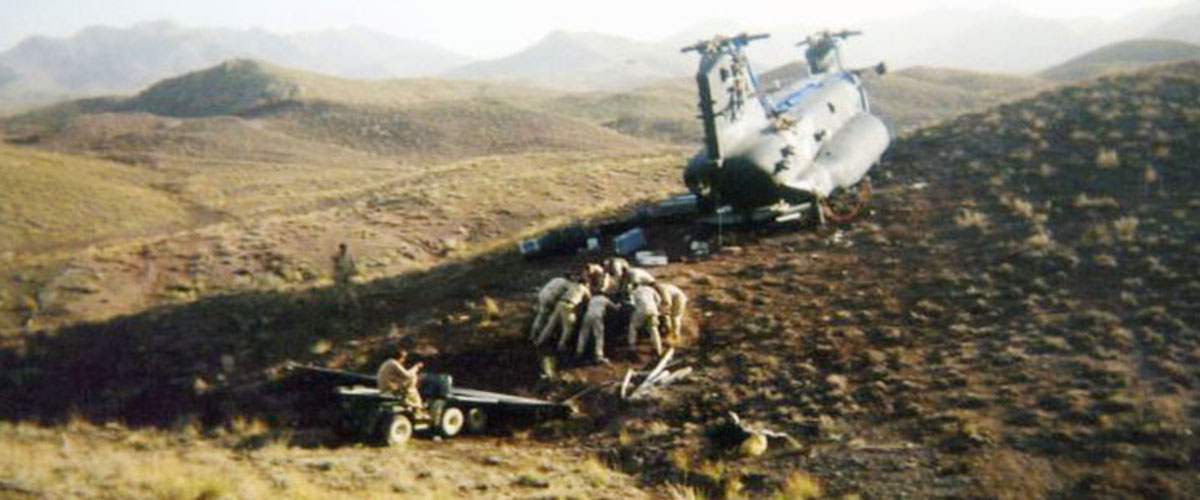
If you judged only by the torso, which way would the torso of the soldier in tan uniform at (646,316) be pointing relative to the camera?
away from the camera

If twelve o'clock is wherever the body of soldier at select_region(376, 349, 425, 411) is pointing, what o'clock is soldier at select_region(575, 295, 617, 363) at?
soldier at select_region(575, 295, 617, 363) is roughly at 11 o'clock from soldier at select_region(376, 349, 425, 411).

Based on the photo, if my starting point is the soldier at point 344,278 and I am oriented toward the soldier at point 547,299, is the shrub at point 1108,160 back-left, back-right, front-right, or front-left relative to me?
front-left

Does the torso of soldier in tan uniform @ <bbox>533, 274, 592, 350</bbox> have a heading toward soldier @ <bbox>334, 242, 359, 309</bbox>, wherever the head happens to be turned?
no

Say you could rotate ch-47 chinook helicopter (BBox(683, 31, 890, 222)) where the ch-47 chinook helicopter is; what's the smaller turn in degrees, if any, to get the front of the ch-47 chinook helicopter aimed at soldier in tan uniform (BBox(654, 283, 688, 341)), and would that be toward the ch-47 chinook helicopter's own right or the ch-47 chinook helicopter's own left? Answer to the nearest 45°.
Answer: approximately 135° to the ch-47 chinook helicopter's own right

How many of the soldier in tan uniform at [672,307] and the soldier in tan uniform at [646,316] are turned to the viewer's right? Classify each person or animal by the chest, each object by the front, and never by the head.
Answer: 0

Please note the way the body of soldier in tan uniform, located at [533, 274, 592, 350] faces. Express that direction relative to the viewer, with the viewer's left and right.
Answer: facing away from the viewer and to the right of the viewer

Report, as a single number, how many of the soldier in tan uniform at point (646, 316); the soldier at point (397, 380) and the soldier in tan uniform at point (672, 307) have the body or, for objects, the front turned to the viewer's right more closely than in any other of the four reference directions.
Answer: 1

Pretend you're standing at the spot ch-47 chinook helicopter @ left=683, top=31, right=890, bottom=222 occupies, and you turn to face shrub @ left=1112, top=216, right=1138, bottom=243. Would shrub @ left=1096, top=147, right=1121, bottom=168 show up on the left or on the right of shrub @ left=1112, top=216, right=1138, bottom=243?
left

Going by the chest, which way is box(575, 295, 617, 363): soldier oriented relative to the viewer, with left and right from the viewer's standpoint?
facing away from the viewer and to the right of the viewer

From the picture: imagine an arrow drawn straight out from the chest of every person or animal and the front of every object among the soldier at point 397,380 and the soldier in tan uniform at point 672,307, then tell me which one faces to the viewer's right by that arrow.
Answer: the soldier

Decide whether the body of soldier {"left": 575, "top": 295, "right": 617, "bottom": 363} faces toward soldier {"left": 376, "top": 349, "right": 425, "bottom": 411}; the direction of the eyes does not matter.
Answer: no
